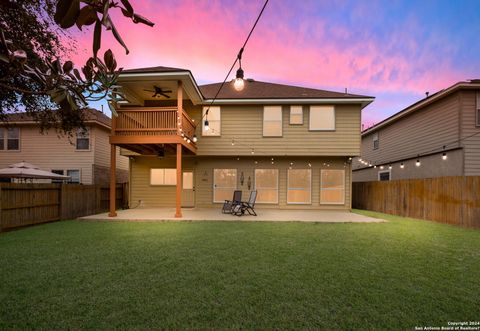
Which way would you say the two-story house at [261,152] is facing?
away from the camera

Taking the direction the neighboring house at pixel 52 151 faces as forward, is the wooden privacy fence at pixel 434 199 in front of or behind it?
behind

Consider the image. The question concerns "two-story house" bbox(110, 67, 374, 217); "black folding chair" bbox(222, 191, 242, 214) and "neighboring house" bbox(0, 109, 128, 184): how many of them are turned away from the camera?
2

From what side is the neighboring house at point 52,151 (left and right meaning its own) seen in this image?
back

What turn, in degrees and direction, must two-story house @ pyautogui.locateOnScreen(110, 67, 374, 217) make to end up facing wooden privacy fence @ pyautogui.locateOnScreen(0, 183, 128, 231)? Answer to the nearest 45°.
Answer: approximately 135° to its left

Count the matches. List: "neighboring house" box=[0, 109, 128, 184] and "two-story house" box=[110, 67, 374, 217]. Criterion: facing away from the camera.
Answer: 2

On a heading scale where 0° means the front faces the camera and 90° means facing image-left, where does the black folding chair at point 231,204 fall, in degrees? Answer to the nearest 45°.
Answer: approximately 45°

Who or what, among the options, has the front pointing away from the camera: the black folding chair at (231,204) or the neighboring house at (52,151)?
the neighboring house

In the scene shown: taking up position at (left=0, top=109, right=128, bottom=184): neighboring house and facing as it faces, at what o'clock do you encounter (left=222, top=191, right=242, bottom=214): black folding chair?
The black folding chair is roughly at 5 o'clock from the neighboring house.

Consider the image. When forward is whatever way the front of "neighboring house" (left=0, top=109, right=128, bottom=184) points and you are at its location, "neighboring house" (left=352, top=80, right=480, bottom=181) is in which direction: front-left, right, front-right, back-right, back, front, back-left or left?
back-right
